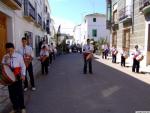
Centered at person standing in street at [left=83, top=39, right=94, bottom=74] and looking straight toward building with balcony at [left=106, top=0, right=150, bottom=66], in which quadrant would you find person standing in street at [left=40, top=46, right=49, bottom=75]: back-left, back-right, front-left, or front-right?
back-left

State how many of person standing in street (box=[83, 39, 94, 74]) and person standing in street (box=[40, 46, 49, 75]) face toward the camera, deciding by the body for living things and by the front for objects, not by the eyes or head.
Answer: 2

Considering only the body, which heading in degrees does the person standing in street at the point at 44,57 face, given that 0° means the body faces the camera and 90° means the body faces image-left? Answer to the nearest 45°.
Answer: approximately 0°

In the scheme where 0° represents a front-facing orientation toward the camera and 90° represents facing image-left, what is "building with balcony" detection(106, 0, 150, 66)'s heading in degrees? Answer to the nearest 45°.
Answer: approximately 45°

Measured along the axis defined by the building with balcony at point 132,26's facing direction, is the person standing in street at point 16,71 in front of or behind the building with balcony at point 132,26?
in front
